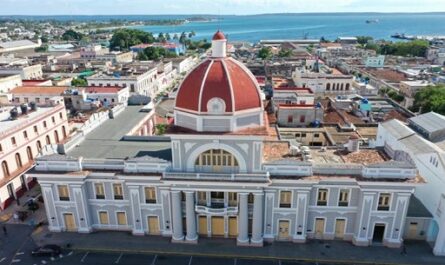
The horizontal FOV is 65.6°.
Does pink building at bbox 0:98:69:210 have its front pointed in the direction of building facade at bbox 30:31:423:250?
yes

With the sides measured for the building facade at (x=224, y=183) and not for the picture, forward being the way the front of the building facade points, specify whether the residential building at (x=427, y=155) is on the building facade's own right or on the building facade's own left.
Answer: on the building facade's own left

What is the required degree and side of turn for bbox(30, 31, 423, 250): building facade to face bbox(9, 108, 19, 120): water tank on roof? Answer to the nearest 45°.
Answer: approximately 135° to its right

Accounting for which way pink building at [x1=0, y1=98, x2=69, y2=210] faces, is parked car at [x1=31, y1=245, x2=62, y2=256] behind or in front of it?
in front

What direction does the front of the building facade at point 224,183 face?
toward the camera

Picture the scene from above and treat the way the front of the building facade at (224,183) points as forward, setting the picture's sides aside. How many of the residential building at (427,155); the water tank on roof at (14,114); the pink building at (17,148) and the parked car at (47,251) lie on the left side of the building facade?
1

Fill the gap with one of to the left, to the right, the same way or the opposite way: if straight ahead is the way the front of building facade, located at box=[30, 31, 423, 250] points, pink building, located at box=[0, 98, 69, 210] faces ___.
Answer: to the left

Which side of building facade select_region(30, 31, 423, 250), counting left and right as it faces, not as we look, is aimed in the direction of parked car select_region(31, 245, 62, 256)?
right
